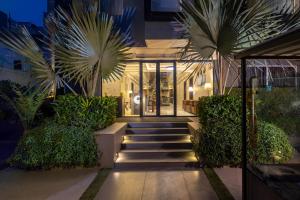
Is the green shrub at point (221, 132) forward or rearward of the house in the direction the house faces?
forward

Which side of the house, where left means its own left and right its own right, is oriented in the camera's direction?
front

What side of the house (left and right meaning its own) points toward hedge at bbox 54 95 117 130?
front

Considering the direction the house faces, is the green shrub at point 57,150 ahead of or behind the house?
ahead

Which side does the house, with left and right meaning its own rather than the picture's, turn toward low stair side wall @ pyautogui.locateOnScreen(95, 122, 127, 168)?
front

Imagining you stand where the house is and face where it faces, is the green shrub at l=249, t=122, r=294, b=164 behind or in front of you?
in front

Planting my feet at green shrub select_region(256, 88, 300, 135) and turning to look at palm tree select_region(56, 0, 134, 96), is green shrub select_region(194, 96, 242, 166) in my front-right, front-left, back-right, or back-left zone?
front-left
